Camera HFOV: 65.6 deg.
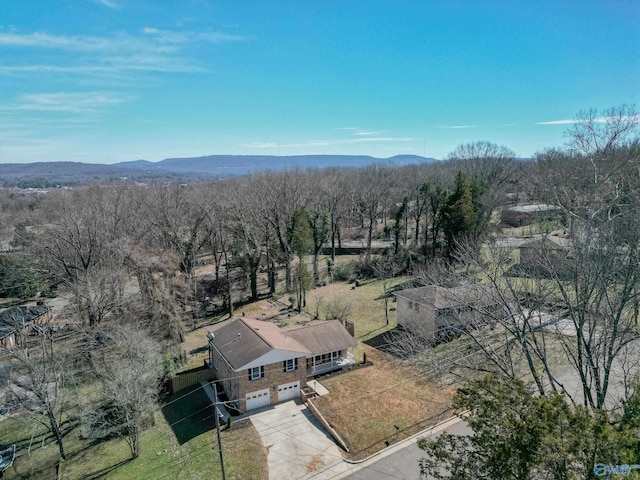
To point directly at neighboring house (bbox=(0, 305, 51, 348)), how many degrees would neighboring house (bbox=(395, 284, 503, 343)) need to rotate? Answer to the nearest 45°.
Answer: approximately 135° to its right

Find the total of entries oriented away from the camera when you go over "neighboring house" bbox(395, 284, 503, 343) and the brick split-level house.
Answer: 0

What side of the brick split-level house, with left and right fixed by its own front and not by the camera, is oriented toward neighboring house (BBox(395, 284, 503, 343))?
left

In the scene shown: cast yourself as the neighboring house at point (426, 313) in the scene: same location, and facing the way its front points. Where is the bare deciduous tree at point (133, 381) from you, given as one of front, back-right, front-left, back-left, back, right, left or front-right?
right

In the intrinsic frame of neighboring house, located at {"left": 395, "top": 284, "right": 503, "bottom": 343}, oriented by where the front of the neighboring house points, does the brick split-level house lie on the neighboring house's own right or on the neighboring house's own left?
on the neighboring house's own right

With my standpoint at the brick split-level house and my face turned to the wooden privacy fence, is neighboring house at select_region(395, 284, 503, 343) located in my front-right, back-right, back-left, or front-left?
back-right

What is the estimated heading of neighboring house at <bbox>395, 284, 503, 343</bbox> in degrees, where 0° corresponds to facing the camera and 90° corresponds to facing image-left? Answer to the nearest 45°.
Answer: approximately 315°

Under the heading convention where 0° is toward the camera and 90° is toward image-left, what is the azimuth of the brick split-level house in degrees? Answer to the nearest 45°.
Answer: approximately 315°
